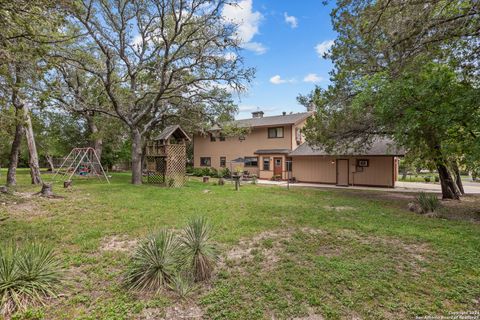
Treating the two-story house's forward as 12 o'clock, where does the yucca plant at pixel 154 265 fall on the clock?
The yucca plant is roughly at 12 o'clock from the two-story house.

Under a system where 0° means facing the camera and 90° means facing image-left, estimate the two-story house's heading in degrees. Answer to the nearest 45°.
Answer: approximately 0°

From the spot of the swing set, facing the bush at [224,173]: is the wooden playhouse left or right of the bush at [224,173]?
right

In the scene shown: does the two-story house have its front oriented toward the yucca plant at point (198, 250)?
yes

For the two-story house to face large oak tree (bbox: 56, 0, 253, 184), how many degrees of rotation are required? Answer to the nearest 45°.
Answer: approximately 45° to its right

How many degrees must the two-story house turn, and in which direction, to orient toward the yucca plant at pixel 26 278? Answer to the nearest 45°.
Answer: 0° — it already faces it

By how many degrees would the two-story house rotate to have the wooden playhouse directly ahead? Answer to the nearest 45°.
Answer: approximately 45° to its right
